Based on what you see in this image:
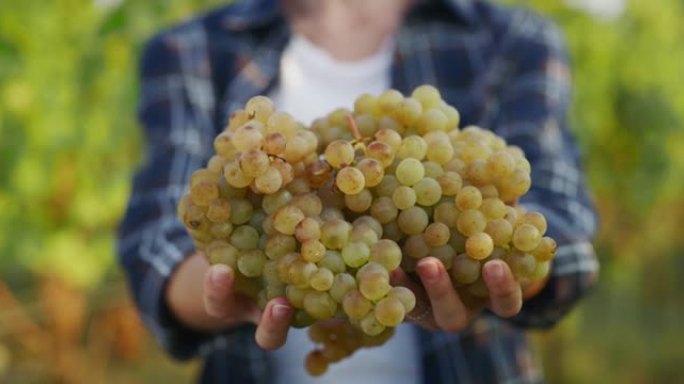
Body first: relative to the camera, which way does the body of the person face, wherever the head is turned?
toward the camera

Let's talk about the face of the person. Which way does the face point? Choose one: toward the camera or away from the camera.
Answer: toward the camera
